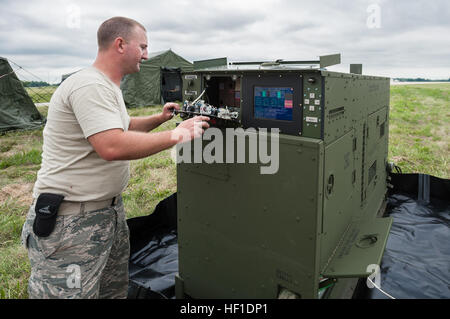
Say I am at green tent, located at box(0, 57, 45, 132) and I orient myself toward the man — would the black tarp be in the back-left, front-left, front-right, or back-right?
front-left

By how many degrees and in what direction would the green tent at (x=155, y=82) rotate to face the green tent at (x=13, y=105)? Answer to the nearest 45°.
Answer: approximately 90° to its right

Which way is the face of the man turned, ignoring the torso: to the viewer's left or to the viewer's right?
to the viewer's right

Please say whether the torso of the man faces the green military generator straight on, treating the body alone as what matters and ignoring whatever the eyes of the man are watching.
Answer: yes

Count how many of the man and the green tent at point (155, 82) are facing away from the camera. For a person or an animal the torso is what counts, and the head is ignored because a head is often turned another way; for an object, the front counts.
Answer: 0

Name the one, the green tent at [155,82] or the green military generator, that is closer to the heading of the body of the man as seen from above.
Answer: the green military generator

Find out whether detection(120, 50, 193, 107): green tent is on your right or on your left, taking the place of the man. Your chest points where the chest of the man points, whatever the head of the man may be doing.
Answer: on your left

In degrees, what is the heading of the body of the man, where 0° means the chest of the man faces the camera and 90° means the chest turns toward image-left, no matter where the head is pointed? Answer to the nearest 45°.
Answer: approximately 270°

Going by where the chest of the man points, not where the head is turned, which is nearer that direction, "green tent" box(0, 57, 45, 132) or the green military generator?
the green military generator
